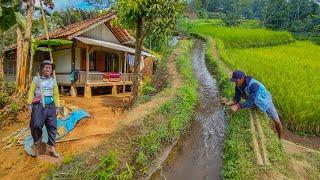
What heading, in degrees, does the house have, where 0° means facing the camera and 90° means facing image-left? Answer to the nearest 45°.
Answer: approximately 315°

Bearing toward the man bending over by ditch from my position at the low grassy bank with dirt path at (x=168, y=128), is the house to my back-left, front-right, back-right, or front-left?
back-left
